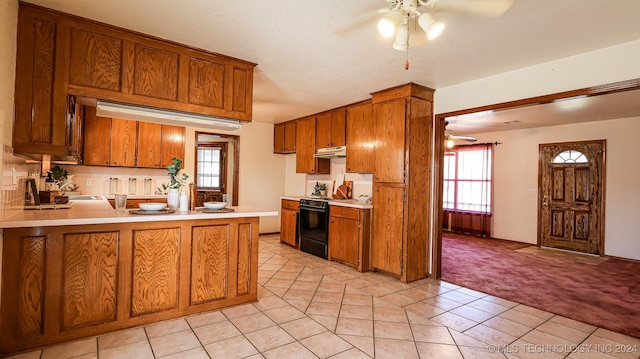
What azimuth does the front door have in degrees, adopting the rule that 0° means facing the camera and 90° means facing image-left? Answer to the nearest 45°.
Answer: approximately 45°

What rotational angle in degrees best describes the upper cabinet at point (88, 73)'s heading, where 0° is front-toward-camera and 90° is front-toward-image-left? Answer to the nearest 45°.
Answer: approximately 315°

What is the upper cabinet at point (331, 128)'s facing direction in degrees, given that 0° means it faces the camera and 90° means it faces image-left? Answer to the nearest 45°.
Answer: approximately 45°

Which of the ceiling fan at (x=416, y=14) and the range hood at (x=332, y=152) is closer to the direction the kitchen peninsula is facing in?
the ceiling fan

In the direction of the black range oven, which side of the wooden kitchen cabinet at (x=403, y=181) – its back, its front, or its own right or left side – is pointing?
right

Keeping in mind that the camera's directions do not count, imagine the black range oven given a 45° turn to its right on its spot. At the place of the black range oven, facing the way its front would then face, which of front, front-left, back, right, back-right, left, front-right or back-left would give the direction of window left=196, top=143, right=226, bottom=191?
front-right

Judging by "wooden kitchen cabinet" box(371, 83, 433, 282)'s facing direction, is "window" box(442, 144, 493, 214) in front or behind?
behind

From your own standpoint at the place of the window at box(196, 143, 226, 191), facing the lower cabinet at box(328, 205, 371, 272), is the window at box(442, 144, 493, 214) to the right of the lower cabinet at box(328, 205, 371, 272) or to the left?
left

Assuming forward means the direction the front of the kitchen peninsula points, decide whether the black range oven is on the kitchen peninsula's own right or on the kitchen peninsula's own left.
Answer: on the kitchen peninsula's own left

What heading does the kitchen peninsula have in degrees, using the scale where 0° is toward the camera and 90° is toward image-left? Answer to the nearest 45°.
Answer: approximately 315°

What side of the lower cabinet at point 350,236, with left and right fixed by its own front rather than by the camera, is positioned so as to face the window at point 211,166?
right

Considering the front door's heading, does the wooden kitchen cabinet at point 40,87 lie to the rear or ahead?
ahead
